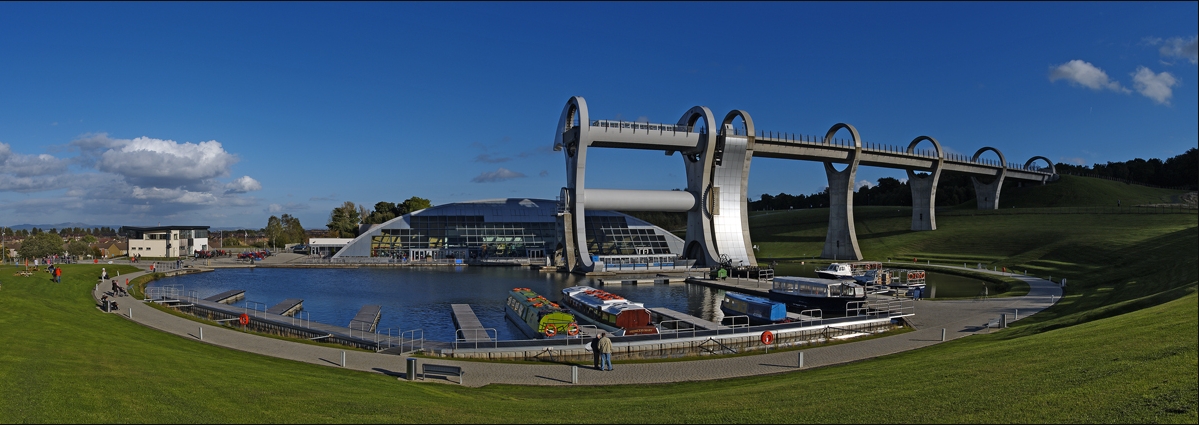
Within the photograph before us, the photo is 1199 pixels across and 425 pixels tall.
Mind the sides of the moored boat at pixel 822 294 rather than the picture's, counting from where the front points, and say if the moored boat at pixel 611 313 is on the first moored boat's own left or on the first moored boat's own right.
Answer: on the first moored boat's own right

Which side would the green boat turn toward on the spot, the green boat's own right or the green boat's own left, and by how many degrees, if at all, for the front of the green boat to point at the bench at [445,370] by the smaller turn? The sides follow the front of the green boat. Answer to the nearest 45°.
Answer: approximately 45° to the green boat's own right

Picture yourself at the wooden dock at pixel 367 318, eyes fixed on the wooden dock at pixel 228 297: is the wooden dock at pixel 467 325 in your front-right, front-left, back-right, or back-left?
back-right
